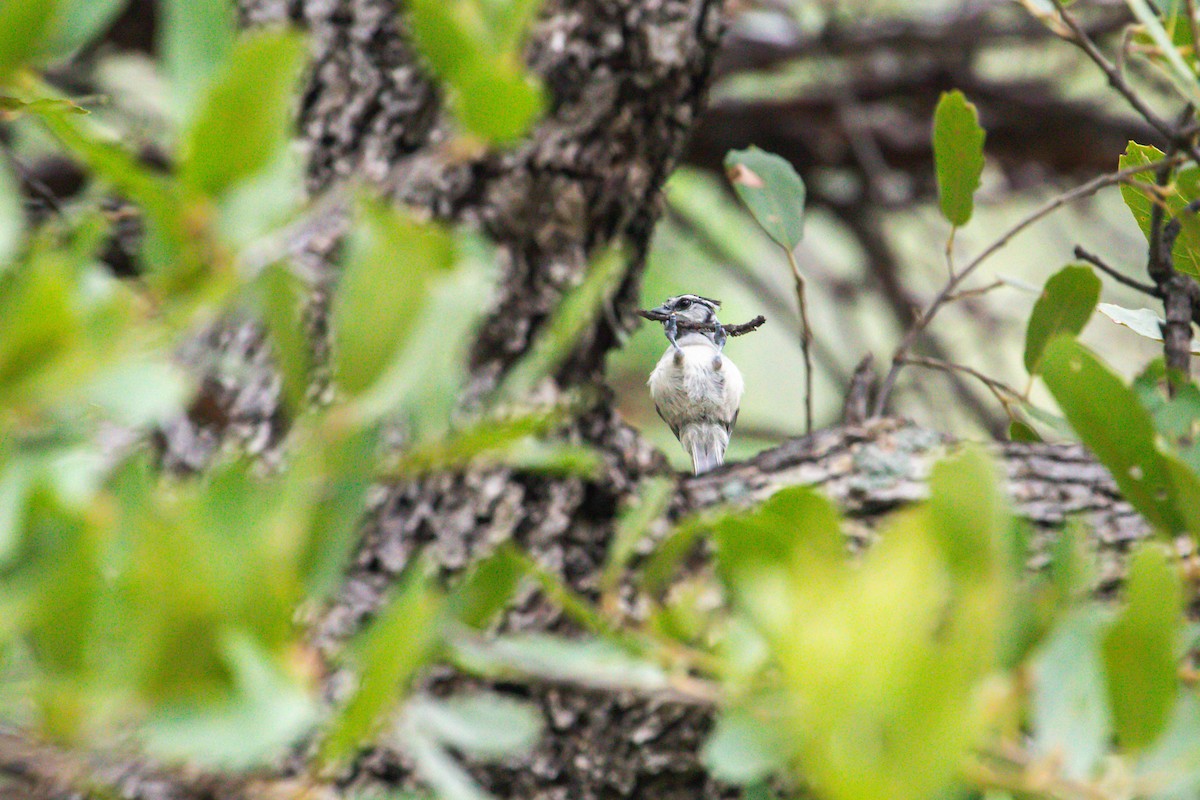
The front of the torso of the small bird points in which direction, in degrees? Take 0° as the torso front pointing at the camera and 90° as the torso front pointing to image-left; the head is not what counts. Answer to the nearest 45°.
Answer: approximately 0°

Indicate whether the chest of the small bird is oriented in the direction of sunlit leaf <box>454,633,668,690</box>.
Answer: yes

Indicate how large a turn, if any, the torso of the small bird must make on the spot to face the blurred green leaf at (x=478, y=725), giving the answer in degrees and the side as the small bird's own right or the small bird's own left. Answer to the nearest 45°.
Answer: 0° — it already faces it
